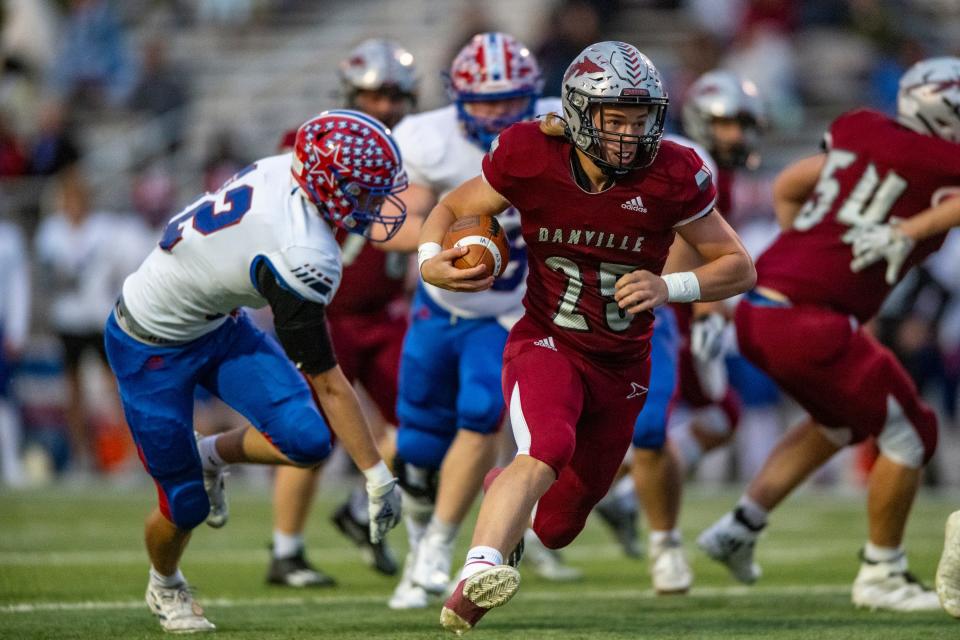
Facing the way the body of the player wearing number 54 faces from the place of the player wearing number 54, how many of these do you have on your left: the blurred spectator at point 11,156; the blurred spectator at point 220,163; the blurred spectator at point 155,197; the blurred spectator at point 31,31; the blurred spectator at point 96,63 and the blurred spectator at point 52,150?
6

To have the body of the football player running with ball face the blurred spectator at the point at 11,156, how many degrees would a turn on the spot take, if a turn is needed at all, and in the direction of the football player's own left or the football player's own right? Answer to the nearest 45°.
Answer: approximately 135° to the football player's own right

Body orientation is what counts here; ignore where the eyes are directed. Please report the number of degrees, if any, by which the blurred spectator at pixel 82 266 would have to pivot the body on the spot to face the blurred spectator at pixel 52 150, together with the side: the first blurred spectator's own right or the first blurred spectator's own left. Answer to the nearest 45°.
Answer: approximately 180°

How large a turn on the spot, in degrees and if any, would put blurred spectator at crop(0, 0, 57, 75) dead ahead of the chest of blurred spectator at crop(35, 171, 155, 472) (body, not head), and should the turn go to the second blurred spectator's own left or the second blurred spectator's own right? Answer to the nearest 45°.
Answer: approximately 180°

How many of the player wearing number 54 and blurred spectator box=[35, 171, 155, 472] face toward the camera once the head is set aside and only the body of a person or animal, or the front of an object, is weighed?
1

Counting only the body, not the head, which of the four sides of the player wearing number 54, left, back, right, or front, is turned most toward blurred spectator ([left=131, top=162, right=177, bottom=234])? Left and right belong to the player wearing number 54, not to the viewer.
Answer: left

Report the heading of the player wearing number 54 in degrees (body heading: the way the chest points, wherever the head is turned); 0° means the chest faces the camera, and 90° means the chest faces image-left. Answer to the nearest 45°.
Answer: approximately 225°

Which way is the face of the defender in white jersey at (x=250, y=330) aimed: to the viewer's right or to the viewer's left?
to the viewer's right

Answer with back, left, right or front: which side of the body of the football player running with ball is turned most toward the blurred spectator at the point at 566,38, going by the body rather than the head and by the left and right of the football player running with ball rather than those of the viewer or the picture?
back

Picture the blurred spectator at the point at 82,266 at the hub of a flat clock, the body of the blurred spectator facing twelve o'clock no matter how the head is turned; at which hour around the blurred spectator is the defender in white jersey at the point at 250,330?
The defender in white jersey is roughly at 12 o'clock from the blurred spectator.

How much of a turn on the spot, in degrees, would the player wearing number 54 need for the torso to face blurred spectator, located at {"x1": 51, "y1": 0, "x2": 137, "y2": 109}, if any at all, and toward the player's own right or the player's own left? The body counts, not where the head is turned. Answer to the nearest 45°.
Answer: approximately 90° to the player's own left

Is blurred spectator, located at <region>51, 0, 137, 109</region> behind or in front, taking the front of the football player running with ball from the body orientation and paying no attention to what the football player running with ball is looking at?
behind

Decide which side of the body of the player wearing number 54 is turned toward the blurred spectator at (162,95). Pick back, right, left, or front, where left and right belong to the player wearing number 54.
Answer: left
